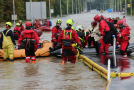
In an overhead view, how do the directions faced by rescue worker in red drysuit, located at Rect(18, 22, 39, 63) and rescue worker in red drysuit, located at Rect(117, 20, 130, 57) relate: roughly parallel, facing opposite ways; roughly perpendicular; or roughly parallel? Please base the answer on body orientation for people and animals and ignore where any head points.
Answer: roughly perpendicular

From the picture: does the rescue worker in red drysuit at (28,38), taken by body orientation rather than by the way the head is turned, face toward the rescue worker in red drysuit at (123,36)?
no

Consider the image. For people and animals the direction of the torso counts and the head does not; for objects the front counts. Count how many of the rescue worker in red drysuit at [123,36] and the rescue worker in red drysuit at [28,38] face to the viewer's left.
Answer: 1

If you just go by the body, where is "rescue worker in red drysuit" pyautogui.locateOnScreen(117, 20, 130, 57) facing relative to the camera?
to the viewer's left

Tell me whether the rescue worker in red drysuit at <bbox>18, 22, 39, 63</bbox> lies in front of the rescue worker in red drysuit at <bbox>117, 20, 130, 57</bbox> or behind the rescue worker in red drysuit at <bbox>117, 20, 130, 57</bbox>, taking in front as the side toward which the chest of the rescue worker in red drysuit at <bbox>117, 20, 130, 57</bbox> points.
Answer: in front
